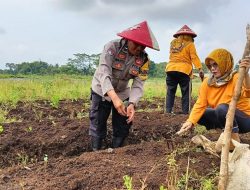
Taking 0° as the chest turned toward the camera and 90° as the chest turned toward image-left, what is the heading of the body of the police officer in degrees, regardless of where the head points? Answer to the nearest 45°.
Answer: approximately 315°

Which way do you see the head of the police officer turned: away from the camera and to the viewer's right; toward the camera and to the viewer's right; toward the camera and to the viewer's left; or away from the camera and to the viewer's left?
toward the camera and to the viewer's right

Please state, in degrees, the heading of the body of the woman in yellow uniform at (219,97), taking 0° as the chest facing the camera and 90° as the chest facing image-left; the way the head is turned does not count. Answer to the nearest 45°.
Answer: approximately 45°

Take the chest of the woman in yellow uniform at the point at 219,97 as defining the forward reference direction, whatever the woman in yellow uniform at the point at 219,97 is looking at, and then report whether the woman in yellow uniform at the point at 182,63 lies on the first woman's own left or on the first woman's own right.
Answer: on the first woman's own right

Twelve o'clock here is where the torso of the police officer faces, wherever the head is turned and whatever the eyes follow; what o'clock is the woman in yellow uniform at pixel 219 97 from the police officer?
The woman in yellow uniform is roughly at 11 o'clock from the police officer.

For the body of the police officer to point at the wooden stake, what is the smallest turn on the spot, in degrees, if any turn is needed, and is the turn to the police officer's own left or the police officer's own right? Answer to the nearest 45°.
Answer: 0° — they already face it
